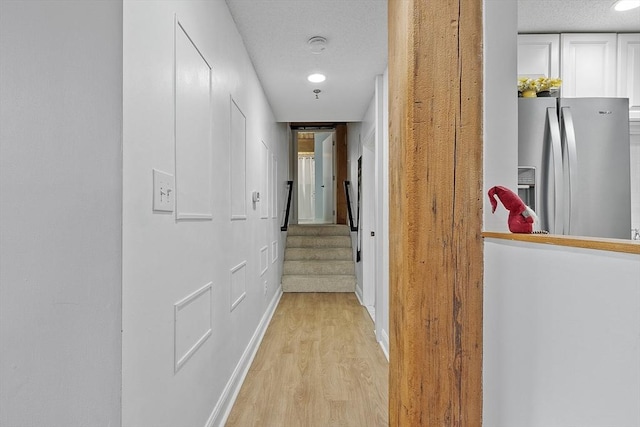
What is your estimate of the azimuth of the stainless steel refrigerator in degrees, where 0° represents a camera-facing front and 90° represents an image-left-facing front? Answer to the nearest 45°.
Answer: approximately 315°

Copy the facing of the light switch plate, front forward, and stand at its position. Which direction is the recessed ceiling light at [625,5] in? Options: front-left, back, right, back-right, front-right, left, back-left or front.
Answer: front-left

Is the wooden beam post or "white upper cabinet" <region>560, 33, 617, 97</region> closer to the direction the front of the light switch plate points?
the wooden beam post

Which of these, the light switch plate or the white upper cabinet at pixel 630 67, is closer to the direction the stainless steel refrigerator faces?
the light switch plate

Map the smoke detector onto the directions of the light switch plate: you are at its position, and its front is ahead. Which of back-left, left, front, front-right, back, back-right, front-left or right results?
left

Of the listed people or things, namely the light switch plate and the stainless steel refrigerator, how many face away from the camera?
0

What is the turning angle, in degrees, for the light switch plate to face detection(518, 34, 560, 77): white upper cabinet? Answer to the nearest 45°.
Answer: approximately 45° to its left

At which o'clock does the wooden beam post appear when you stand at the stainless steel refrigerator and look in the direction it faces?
The wooden beam post is roughly at 2 o'clock from the stainless steel refrigerator.

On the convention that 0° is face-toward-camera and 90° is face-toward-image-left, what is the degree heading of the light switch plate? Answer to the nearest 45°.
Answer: approximately 315°

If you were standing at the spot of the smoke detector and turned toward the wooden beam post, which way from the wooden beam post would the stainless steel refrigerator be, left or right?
left

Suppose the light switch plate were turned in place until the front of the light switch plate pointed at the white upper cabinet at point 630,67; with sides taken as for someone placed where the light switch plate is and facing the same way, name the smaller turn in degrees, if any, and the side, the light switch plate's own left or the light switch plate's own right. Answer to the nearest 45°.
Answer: approximately 45° to the light switch plate's own left
